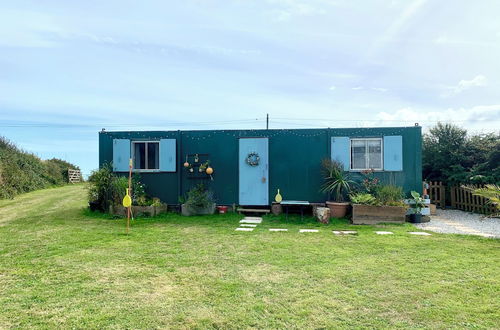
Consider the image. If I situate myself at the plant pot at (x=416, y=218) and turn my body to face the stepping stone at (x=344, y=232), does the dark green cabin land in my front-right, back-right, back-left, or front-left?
front-right

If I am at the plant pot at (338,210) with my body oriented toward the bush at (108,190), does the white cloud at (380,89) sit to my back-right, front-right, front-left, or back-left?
back-right

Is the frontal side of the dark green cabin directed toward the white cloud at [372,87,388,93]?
no

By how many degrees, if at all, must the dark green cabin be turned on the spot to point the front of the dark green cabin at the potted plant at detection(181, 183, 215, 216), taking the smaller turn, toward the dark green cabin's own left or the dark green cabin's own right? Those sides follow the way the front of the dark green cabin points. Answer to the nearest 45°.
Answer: approximately 90° to the dark green cabin's own right

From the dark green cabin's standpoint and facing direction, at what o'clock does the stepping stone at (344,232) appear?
The stepping stone is roughly at 11 o'clock from the dark green cabin.

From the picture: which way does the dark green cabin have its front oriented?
toward the camera

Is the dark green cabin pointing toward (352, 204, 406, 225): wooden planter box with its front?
no

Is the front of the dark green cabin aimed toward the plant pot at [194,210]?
no

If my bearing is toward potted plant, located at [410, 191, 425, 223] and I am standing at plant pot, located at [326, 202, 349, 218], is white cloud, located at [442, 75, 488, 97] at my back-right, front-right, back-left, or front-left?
front-left
